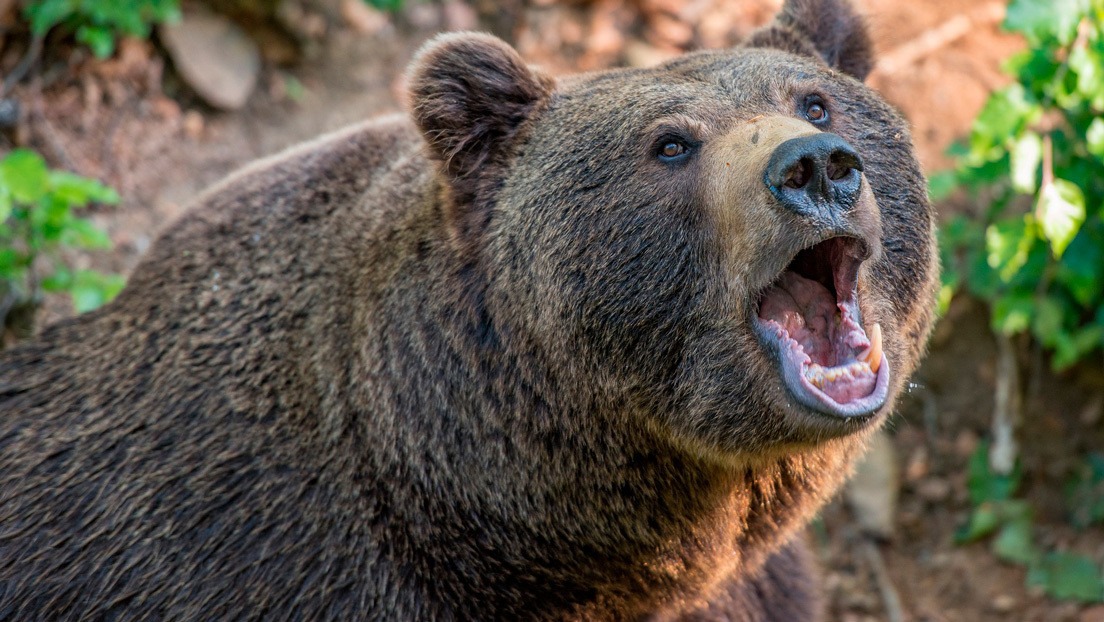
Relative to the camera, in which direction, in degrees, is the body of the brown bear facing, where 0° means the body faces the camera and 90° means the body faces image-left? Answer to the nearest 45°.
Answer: approximately 315°

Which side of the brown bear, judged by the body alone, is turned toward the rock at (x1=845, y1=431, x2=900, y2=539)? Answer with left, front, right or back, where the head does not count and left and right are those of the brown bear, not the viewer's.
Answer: left

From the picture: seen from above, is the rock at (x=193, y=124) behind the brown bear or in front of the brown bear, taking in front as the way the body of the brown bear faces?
behind

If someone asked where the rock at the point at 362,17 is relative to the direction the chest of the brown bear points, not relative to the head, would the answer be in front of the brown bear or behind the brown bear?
behind

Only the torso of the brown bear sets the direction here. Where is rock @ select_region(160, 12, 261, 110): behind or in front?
behind
